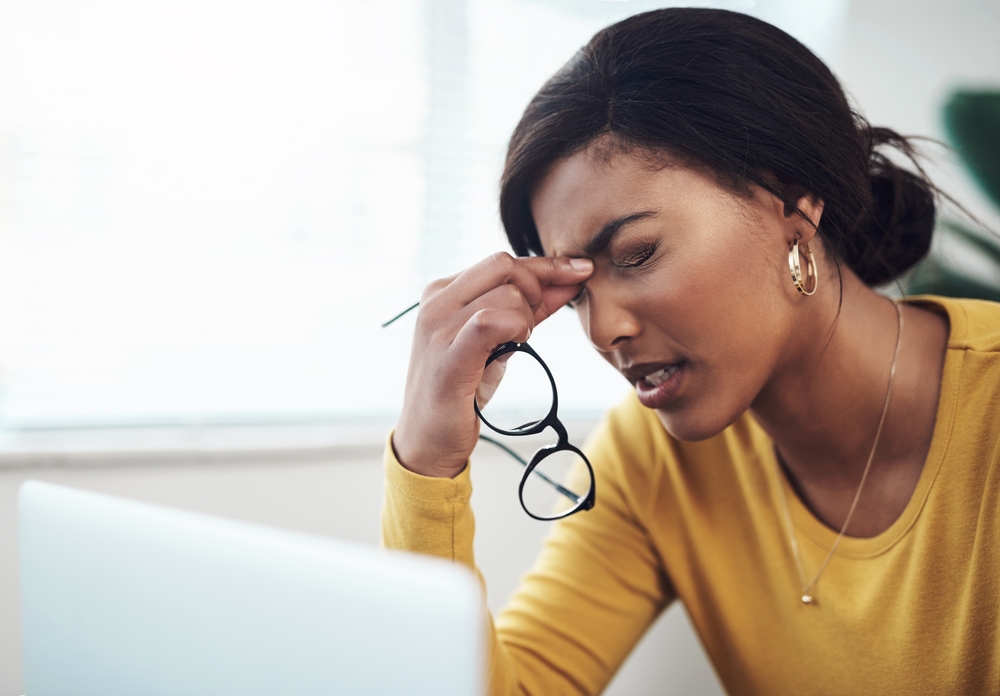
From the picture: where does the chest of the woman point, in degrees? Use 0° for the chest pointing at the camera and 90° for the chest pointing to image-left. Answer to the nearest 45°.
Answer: approximately 45°

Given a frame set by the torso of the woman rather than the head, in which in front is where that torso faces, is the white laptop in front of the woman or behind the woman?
in front
